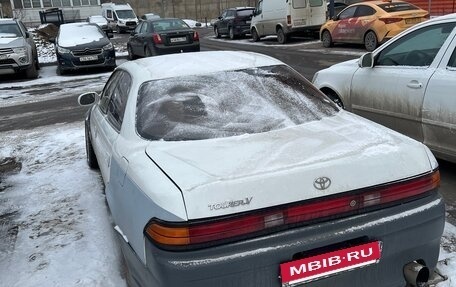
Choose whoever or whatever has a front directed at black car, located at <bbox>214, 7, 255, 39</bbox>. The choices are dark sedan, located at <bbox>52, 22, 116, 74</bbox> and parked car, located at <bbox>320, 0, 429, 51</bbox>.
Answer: the parked car

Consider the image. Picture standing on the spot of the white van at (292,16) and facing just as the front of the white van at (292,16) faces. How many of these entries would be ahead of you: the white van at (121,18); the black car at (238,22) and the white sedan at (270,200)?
2

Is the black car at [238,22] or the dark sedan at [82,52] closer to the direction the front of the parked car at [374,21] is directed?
the black car

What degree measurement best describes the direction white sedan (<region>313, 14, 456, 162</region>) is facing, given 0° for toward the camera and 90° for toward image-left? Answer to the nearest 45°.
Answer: approximately 135°

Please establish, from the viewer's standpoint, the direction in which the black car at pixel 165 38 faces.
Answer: facing away from the viewer and to the left of the viewer

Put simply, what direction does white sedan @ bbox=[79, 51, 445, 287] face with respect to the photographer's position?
facing away from the viewer and to the left of the viewer

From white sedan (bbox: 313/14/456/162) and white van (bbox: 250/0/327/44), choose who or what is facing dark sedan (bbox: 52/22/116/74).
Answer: the white sedan

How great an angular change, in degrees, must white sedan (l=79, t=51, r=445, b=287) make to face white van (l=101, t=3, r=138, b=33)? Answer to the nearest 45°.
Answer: approximately 45° to its right

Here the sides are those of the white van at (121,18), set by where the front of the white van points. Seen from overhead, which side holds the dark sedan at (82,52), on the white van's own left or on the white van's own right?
on the white van's own right
